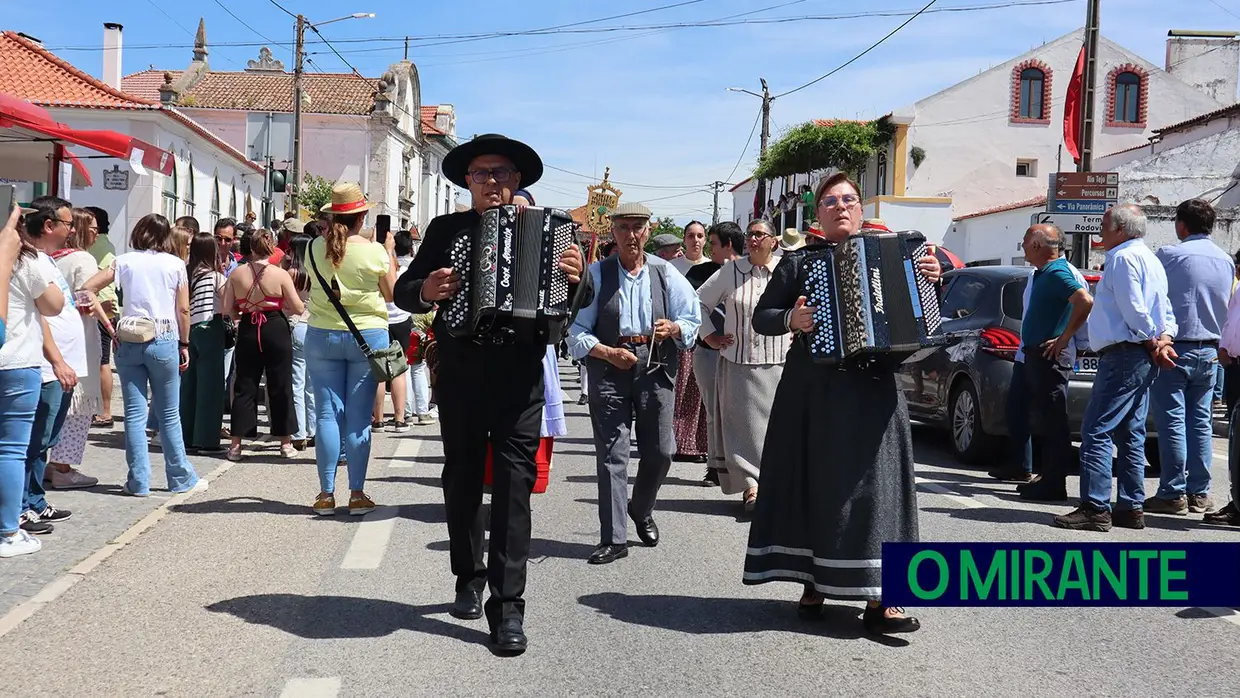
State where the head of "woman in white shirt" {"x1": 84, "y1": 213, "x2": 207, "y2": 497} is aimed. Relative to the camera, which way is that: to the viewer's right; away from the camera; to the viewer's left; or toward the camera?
away from the camera

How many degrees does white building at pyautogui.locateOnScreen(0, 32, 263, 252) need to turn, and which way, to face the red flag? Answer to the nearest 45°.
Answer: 0° — it already faces it

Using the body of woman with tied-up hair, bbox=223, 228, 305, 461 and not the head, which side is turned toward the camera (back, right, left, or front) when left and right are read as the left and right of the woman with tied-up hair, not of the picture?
back

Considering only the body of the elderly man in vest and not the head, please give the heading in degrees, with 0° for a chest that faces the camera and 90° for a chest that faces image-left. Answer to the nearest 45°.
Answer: approximately 0°

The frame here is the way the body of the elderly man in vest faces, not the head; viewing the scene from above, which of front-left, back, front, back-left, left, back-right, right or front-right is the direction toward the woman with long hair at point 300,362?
back-right

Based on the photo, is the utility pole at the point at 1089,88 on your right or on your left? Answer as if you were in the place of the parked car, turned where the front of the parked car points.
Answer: on your right

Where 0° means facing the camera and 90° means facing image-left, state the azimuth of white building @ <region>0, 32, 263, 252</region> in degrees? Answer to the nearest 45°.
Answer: approximately 315°

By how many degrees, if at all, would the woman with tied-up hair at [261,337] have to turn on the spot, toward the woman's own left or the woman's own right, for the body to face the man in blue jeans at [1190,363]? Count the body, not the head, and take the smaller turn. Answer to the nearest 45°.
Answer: approximately 135° to the woman's own right

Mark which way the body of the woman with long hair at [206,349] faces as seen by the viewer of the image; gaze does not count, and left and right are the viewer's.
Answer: facing away from the viewer and to the right of the viewer

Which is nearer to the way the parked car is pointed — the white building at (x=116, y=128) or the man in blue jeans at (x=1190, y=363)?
the white building
